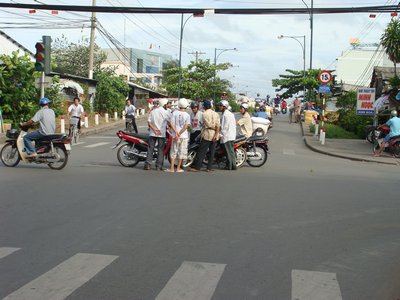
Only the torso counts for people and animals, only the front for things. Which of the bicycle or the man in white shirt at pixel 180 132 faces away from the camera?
the man in white shirt

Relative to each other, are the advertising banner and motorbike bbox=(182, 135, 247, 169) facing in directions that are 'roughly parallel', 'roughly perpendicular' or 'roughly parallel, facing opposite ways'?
roughly perpendicular

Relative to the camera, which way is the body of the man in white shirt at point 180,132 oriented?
away from the camera

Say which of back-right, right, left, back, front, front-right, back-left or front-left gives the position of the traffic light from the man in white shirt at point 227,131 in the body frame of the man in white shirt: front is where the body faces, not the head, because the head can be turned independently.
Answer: front-right

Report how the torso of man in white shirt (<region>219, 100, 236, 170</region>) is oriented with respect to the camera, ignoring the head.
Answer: to the viewer's left

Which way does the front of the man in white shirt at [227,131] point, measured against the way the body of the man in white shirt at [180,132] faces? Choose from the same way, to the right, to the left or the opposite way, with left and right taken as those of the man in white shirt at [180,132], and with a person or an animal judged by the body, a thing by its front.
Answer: to the left
